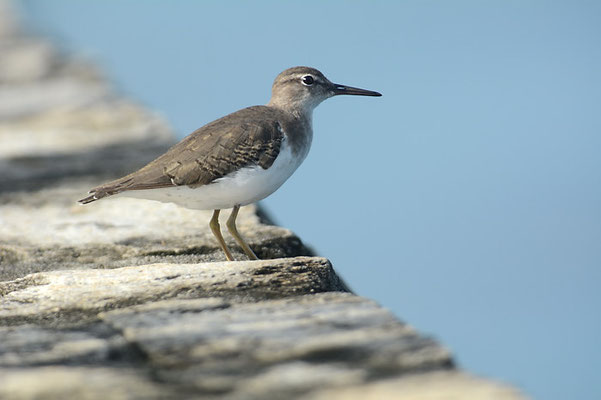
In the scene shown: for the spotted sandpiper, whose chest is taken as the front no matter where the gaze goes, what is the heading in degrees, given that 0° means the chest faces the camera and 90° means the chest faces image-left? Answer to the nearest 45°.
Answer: approximately 270°
